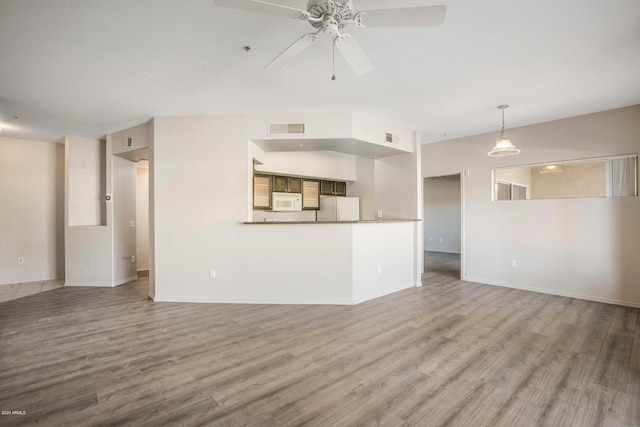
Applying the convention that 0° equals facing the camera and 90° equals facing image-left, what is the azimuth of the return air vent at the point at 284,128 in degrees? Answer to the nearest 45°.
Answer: approximately 0°

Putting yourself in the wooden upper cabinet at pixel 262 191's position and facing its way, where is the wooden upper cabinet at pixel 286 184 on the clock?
the wooden upper cabinet at pixel 286 184 is roughly at 8 o'clock from the wooden upper cabinet at pixel 262 191.

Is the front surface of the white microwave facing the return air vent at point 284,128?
yes

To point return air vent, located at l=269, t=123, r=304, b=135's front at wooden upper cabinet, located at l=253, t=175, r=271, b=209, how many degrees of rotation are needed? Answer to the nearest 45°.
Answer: approximately 180°

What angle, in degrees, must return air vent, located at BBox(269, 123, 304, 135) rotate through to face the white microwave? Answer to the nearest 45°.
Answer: approximately 180°

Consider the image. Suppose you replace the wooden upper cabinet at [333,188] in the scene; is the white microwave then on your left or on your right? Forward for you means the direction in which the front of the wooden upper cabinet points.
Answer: on your right

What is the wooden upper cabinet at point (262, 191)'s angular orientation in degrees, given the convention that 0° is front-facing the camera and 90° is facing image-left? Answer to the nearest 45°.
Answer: approximately 0°
